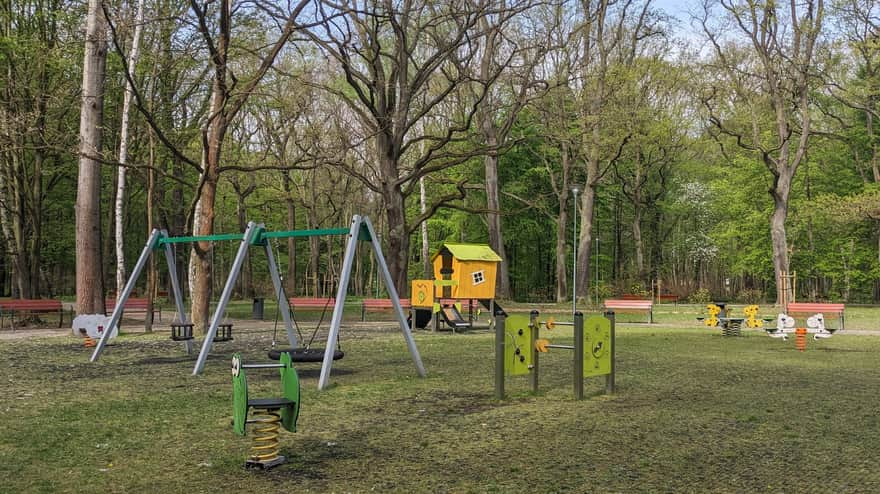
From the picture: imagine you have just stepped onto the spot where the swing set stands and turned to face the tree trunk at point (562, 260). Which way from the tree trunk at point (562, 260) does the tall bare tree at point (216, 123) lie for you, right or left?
left

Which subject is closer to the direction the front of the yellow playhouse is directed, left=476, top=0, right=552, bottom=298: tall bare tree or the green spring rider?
the green spring rider

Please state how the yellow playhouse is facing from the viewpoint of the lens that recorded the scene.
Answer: facing the viewer and to the left of the viewer

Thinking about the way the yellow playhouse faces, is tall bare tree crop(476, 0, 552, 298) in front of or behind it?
behind

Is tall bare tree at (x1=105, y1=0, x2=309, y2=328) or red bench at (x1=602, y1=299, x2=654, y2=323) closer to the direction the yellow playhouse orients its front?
the tall bare tree

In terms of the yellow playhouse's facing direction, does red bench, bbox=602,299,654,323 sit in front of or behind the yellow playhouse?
behind

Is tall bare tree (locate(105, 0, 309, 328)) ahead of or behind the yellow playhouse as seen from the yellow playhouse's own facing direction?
ahead

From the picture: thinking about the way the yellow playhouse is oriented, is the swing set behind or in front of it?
in front

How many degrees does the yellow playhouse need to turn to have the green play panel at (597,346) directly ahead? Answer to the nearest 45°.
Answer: approximately 45° to its left

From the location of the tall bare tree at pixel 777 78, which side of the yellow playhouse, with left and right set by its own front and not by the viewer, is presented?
back

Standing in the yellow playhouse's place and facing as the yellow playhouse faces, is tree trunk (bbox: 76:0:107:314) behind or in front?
in front

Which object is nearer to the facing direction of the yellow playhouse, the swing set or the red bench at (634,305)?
the swing set
